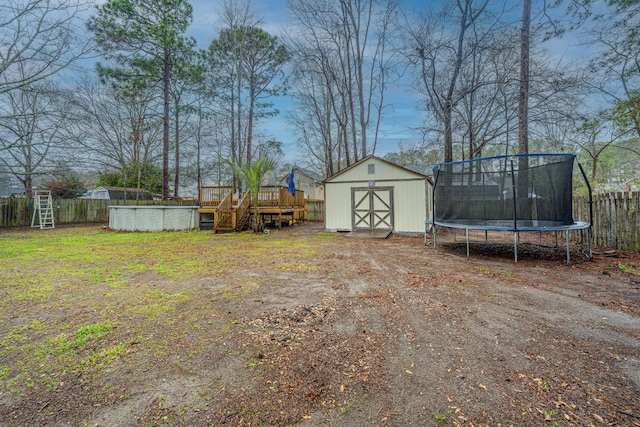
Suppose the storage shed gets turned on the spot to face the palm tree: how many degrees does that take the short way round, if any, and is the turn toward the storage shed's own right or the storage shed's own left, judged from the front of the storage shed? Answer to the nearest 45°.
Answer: approximately 90° to the storage shed's own right

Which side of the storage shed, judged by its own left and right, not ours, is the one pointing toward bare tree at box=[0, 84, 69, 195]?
right

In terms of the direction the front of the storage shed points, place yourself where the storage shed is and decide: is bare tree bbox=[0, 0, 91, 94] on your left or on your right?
on your right

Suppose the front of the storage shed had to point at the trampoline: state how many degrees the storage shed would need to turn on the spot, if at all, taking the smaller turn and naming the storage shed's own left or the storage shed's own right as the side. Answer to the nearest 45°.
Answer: approximately 45° to the storage shed's own left

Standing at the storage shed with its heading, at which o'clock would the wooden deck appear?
The wooden deck is roughly at 3 o'clock from the storage shed.

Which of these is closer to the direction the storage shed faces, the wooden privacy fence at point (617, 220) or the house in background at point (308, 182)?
the wooden privacy fence

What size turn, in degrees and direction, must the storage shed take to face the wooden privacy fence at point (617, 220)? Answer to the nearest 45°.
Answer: approximately 45° to its left

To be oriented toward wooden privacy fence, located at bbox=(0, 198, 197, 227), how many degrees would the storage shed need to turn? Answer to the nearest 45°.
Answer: approximately 90° to its right

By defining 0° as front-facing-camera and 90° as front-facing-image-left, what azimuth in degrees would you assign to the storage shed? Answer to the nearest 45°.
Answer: approximately 0°

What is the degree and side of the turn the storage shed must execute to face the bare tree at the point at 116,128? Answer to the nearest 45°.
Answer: approximately 90° to its right

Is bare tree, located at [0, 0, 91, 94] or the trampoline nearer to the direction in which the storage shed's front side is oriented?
the trampoline
